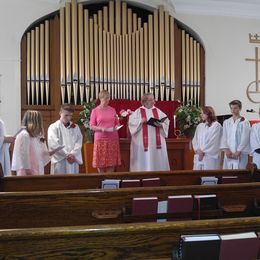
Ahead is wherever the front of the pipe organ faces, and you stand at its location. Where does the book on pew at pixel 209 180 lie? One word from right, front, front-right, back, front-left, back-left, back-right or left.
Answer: front

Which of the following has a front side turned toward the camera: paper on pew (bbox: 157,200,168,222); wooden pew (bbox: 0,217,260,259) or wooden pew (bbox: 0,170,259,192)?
the paper on pew

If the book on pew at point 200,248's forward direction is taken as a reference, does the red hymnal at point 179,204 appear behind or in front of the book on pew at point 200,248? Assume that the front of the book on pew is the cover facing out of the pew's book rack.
behind

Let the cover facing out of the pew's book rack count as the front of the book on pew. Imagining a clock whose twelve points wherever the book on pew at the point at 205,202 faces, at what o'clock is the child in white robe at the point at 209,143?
The child in white robe is roughly at 6 o'clock from the book on pew.

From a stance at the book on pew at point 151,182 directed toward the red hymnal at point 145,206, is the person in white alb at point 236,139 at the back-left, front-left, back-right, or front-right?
back-left

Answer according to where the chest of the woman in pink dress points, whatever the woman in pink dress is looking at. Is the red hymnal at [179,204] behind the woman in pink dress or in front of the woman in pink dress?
in front

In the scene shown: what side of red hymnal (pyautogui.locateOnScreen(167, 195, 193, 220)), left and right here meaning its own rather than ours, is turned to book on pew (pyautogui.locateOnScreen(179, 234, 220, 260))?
front

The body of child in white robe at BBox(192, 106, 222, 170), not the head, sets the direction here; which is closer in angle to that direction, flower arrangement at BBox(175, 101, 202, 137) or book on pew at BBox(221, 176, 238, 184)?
the book on pew

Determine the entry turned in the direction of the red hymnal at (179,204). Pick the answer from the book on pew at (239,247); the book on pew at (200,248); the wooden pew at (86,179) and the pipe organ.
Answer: the pipe organ

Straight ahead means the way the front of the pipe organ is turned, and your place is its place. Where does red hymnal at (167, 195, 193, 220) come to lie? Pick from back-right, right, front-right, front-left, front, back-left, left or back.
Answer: front

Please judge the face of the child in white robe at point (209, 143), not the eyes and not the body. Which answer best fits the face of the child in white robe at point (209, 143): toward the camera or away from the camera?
toward the camera

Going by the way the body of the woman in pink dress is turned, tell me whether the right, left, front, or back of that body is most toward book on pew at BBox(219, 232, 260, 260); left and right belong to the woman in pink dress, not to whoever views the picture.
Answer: front

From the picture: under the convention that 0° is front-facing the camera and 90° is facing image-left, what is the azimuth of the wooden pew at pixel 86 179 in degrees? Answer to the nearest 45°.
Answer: approximately 180°

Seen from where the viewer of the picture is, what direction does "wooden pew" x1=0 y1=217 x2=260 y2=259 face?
facing away from the viewer

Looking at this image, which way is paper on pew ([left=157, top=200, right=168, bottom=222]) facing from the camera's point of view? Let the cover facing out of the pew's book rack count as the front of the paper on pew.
toward the camera

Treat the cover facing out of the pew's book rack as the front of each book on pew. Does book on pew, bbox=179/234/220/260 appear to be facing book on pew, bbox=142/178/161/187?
no

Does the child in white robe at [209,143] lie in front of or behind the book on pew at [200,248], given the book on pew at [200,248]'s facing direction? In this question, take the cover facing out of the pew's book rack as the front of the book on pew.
behind

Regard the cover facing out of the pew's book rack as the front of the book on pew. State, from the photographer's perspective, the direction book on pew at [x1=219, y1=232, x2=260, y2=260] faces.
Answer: facing the viewer
